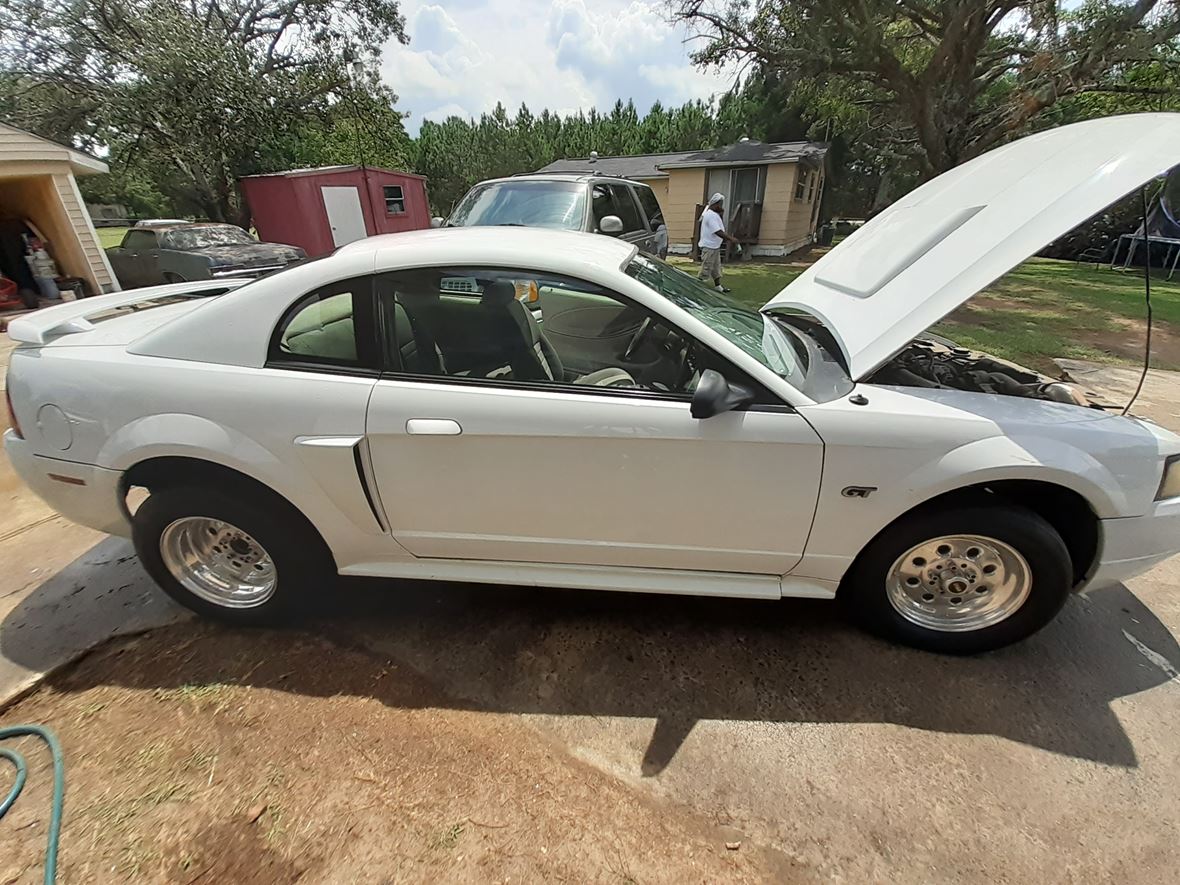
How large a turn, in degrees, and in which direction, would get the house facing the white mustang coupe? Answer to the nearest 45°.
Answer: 0° — it already faces it

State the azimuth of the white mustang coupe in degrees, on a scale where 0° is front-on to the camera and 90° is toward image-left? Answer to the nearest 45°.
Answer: approximately 270°

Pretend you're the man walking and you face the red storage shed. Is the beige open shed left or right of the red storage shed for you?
left

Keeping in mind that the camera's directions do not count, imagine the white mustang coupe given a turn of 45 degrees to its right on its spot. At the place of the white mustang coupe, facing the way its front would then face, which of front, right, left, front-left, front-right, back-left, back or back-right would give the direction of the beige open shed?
back

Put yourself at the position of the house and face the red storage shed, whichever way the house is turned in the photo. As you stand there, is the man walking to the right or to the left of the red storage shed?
left

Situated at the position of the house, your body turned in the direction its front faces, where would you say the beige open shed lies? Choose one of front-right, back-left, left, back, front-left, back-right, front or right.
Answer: front-right

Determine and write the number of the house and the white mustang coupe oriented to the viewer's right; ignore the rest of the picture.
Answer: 1

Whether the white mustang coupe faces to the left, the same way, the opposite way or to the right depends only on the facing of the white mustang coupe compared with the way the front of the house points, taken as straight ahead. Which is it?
to the left

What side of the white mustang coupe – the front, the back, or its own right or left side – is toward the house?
left

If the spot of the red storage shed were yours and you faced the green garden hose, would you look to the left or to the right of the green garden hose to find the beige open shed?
right

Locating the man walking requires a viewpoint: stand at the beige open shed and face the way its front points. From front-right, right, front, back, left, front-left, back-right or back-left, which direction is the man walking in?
front-left

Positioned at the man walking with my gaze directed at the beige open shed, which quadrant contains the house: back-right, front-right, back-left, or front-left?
back-right
